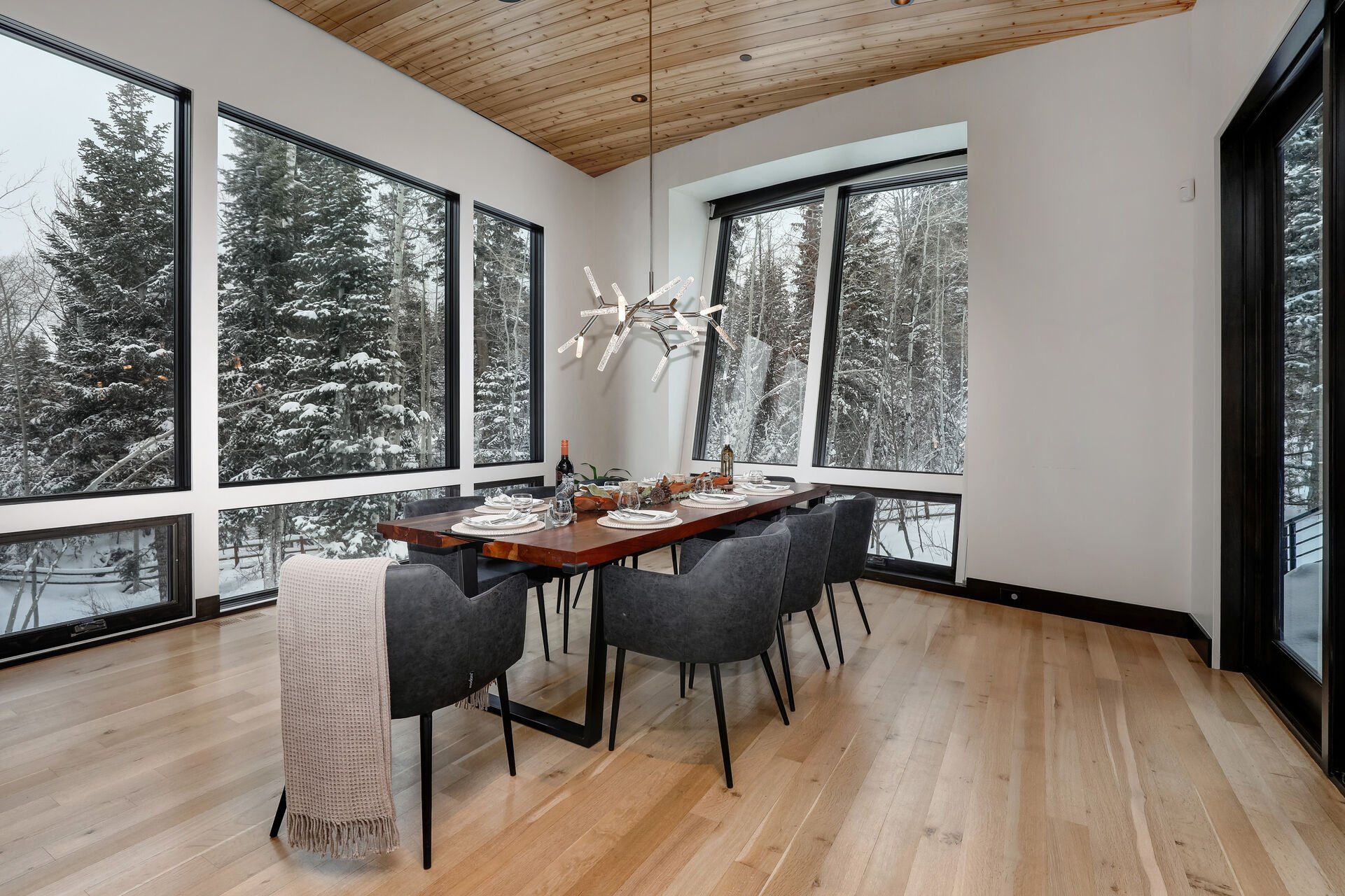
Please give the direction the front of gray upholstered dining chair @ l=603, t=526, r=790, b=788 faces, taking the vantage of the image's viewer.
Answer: facing away from the viewer and to the left of the viewer

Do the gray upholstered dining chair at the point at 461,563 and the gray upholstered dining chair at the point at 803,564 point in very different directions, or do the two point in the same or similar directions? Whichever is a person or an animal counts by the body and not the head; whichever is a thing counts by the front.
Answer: very different directions

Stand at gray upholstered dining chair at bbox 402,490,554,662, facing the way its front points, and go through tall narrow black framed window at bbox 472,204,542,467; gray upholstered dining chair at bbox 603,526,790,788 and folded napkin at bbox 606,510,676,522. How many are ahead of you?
2

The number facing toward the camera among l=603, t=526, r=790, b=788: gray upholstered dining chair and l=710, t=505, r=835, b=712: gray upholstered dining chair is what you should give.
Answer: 0

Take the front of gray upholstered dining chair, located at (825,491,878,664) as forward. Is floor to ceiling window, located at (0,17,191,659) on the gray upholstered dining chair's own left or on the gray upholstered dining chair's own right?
on the gray upholstered dining chair's own left

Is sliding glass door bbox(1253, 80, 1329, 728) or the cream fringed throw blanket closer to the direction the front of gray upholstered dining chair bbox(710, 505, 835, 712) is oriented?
the cream fringed throw blanket

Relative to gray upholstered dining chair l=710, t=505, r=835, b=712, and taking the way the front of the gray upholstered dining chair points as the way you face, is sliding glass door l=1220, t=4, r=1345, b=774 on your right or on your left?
on your right

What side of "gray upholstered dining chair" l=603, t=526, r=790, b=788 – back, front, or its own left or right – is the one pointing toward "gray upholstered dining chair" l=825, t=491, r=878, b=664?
right

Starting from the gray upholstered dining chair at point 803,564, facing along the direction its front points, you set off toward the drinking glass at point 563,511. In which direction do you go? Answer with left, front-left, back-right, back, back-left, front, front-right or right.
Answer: front-left

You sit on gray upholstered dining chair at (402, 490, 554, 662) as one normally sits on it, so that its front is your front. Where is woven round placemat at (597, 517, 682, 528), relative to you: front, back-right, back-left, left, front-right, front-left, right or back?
front

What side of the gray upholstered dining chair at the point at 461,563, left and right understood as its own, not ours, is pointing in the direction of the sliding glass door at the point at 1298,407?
front

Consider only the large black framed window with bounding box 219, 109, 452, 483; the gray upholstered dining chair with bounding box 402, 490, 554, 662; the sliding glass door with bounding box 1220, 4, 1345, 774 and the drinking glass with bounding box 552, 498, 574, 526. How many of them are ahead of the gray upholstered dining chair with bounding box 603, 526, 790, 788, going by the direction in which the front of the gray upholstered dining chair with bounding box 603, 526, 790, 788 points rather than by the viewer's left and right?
3

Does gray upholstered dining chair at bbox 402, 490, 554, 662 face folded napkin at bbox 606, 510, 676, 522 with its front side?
yes

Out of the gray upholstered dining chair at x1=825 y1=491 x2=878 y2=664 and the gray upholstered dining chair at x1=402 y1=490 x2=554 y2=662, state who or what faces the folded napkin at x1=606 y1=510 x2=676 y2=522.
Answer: the gray upholstered dining chair at x1=402 y1=490 x2=554 y2=662

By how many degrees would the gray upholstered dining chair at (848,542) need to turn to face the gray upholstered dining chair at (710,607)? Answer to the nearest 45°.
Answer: approximately 135° to its left
